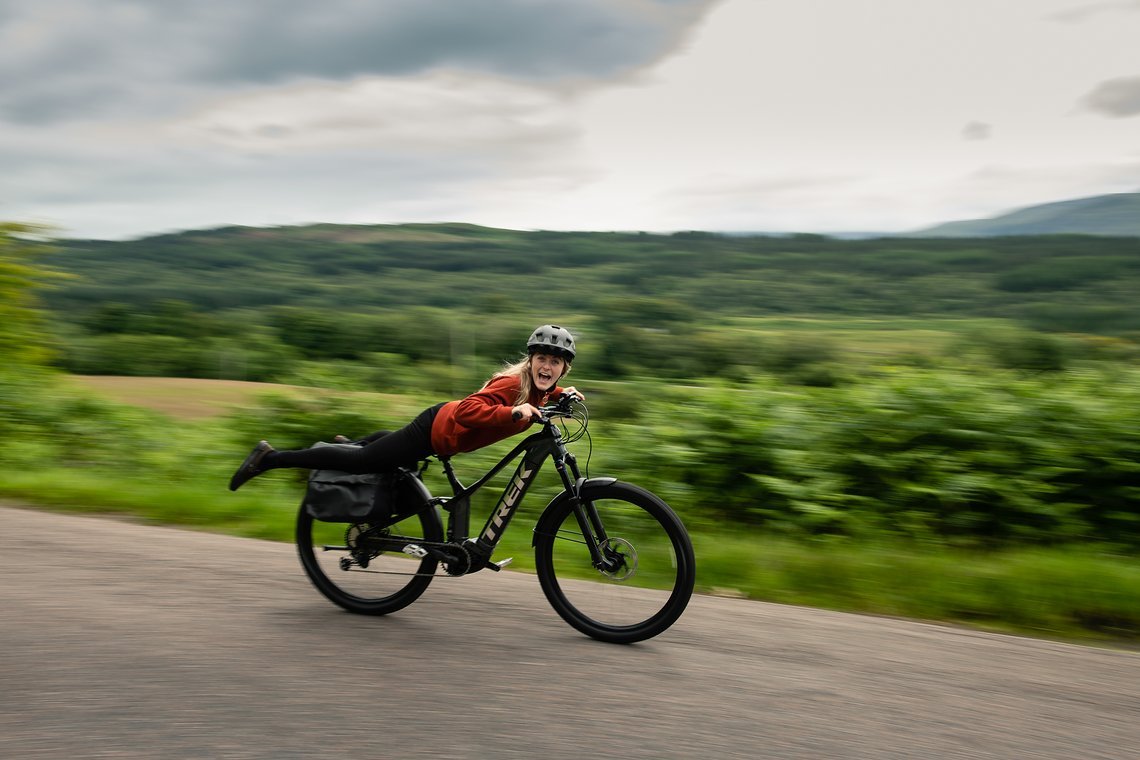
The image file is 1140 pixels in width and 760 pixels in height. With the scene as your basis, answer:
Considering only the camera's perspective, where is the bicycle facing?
facing to the right of the viewer
